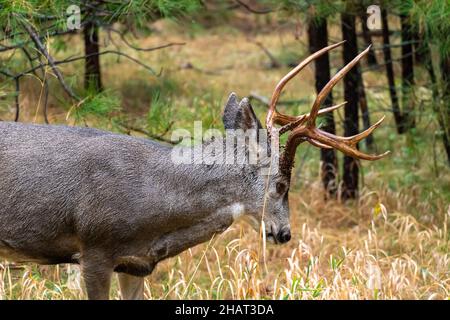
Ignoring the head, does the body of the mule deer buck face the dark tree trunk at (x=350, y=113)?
no

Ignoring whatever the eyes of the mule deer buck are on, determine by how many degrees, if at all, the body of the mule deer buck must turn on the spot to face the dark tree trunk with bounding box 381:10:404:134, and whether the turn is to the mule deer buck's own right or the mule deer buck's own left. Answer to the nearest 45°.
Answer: approximately 45° to the mule deer buck's own left

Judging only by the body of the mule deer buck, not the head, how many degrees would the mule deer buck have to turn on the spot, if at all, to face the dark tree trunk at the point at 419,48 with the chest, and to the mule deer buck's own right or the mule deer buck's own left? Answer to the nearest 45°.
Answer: approximately 45° to the mule deer buck's own left

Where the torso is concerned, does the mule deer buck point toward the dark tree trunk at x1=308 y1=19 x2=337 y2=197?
no

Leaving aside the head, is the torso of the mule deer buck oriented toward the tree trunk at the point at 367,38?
no

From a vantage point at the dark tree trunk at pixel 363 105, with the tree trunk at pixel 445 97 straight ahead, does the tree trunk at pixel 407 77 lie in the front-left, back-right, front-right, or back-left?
front-left

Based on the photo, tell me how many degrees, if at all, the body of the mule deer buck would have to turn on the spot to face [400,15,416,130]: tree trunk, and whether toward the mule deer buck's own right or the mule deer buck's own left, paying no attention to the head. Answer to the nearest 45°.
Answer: approximately 45° to the mule deer buck's own left

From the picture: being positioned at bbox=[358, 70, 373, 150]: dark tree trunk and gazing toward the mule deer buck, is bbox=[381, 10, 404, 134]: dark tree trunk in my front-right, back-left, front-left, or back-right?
back-left

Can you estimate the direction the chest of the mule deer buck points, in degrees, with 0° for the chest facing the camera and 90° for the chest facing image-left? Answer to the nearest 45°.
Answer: approximately 270°
